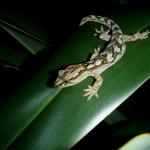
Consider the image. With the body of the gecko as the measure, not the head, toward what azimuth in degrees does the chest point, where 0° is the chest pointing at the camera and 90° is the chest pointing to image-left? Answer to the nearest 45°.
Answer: approximately 45°
